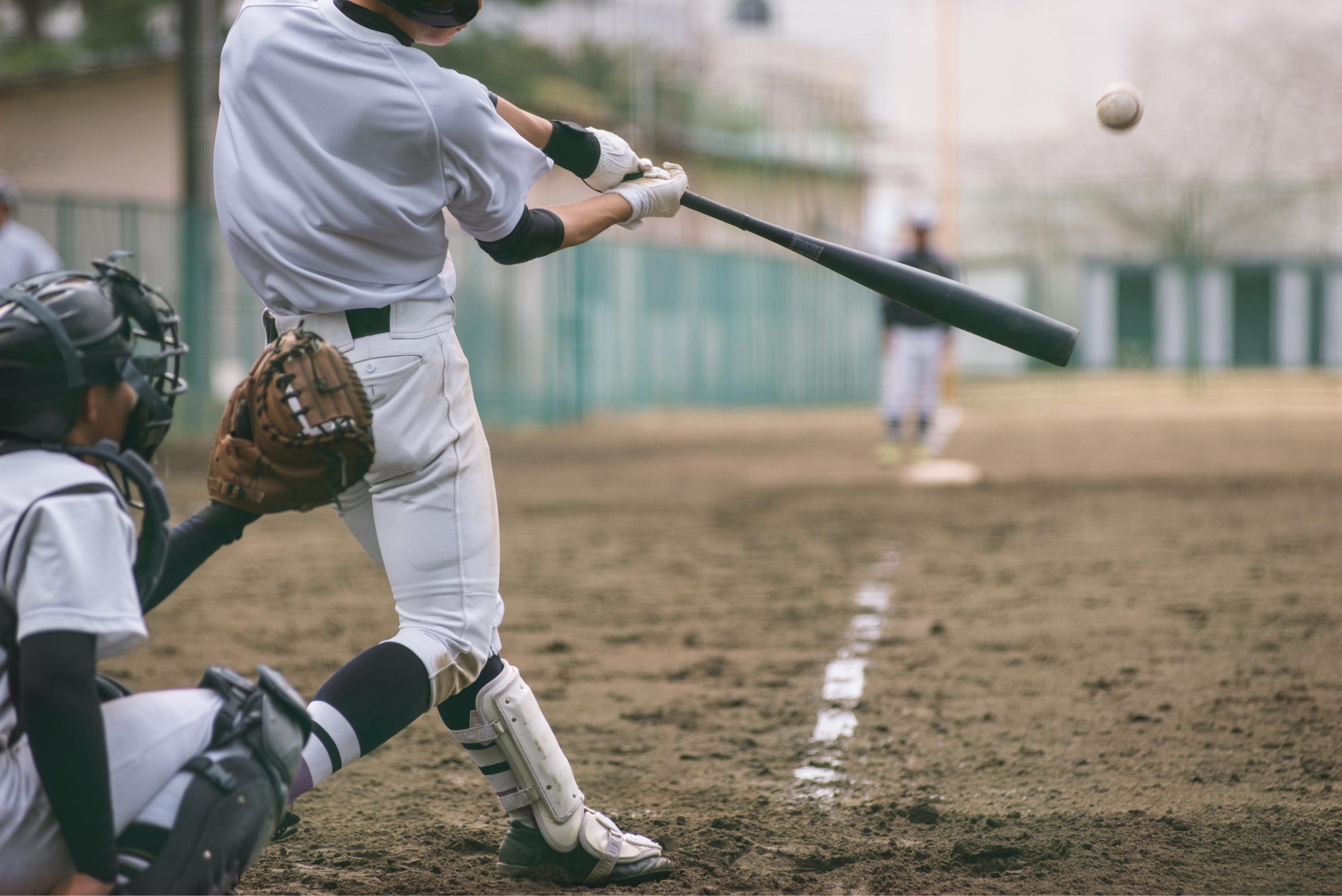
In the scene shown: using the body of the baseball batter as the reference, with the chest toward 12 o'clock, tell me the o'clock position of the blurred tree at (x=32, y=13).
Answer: The blurred tree is roughly at 10 o'clock from the baseball batter.

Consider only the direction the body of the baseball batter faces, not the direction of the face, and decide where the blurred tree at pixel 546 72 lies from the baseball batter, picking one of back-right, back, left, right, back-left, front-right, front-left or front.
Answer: front-left

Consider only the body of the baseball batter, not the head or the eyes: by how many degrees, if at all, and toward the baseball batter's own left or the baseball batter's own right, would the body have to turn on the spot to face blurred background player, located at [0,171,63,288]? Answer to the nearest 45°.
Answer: approximately 45° to the baseball batter's own left

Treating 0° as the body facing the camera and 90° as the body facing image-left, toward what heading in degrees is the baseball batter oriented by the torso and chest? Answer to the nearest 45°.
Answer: approximately 225°

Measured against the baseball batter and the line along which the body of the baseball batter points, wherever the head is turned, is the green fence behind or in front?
in front
